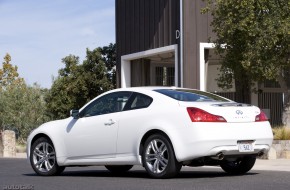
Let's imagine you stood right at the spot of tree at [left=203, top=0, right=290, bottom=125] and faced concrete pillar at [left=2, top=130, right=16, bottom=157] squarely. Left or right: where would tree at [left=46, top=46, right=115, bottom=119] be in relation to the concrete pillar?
right

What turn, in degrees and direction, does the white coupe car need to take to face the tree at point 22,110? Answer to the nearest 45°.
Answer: approximately 45° to its right

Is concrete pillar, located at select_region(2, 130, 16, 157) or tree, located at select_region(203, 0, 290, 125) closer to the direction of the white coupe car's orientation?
the concrete pillar

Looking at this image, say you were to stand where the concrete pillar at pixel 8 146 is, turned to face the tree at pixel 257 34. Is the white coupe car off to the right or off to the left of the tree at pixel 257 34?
right

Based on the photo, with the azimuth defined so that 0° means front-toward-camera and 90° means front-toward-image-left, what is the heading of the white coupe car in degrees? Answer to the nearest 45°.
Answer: approximately 135°

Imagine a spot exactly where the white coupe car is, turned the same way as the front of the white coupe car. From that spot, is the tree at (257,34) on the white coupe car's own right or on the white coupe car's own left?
on the white coupe car's own right

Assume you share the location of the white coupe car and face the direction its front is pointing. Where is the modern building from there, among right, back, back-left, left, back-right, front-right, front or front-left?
front-right

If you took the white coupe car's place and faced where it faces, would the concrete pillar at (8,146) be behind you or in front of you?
in front

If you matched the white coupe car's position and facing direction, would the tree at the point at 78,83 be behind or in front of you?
in front

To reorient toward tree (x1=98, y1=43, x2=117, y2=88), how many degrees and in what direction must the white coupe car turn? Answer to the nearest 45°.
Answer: approximately 45° to its right
